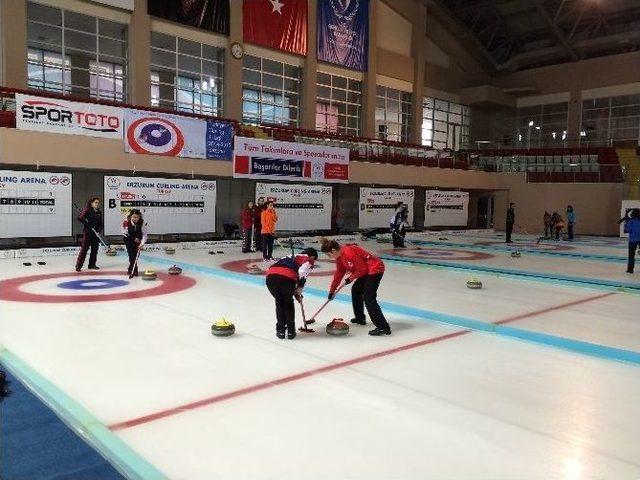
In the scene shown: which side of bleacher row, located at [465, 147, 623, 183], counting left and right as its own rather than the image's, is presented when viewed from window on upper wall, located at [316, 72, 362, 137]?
right

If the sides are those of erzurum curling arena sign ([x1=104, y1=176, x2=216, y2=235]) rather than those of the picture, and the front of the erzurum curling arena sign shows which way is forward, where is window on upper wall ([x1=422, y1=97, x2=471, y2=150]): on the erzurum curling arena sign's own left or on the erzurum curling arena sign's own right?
on the erzurum curling arena sign's own left

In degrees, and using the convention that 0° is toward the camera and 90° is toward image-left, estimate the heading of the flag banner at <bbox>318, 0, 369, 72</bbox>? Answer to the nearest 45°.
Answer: approximately 0°

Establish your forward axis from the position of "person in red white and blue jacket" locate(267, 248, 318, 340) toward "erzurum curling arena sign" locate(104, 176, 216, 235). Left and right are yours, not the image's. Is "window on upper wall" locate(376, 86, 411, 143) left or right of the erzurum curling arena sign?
right

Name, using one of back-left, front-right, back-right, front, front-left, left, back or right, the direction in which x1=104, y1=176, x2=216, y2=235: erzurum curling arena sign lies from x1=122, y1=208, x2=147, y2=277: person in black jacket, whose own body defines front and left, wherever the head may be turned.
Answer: back

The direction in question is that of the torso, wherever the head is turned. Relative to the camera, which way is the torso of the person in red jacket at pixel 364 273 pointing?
to the viewer's left

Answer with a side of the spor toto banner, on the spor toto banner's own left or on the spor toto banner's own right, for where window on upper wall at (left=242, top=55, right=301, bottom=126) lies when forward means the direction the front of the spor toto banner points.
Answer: on the spor toto banner's own left
